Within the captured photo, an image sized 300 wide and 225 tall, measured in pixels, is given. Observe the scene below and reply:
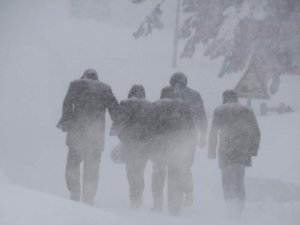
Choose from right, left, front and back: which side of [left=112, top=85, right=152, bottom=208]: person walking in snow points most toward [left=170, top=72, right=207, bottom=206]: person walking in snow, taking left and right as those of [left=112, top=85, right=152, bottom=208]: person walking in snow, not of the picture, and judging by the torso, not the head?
right

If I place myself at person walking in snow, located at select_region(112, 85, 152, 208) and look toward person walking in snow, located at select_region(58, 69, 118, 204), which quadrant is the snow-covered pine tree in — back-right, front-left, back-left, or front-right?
back-right

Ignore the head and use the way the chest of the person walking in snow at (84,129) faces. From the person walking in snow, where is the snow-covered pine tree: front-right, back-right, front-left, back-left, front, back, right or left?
front-right

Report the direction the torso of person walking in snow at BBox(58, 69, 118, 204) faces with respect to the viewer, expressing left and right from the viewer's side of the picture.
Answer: facing away from the viewer

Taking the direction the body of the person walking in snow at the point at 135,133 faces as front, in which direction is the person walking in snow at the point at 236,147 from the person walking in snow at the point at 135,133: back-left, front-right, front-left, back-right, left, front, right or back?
right

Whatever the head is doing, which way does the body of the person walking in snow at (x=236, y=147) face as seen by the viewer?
away from the camera

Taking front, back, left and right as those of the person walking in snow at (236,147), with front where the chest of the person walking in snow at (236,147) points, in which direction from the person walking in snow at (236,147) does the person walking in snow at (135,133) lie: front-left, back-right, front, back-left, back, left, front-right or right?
left

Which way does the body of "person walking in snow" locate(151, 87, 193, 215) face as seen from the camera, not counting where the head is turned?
away from the camera

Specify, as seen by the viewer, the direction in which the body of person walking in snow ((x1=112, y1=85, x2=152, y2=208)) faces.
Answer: away from the camera

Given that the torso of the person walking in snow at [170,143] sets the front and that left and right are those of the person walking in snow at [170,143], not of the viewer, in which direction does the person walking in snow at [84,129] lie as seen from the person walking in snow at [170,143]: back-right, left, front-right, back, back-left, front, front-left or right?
left

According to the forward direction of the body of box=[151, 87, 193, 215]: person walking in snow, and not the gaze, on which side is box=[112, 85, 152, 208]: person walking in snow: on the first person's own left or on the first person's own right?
on the first person's own left
